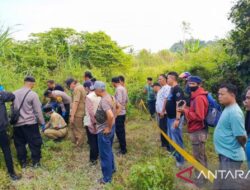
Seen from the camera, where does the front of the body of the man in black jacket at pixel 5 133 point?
to the viewer's right

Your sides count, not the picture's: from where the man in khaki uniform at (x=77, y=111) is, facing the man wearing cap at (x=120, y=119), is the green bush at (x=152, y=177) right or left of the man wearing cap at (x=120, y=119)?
right

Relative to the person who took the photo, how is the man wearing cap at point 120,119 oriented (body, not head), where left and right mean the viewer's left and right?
facing to the left of the viewer

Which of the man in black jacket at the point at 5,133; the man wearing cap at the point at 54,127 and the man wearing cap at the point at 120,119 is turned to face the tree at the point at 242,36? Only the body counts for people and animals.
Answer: the man in black jacket

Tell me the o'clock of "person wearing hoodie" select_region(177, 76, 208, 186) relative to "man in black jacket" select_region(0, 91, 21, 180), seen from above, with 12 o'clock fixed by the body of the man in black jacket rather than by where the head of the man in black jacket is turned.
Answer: The person wearing hoodie is roughly at 1 o'clock from the man in black jacket.

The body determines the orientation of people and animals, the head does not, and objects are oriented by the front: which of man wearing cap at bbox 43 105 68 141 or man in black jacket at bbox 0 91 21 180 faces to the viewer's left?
the man wearing cap

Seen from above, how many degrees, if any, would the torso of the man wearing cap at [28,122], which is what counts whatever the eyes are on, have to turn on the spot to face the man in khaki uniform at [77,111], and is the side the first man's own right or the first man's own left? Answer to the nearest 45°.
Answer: approximately 45° to the first man's own right

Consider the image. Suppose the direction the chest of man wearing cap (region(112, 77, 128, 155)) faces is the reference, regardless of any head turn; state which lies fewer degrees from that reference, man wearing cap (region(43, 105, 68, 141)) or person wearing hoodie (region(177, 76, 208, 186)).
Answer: the man wearing cap

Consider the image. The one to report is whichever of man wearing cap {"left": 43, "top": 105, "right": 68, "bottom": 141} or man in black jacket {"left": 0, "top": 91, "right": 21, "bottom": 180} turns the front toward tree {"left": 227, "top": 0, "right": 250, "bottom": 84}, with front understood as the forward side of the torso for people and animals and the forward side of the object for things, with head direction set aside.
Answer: the man in black jacket

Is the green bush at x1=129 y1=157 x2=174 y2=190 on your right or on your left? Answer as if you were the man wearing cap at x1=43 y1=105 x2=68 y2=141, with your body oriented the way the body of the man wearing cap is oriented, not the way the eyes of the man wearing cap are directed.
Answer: on your left
